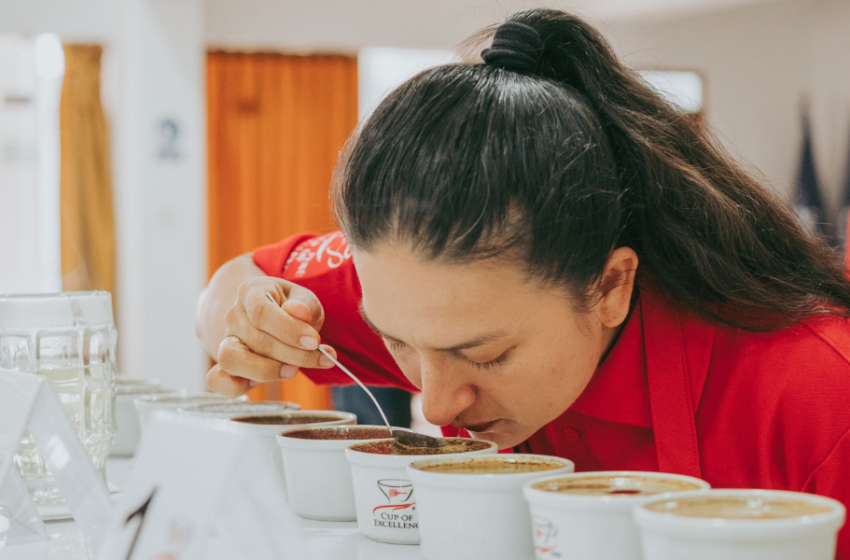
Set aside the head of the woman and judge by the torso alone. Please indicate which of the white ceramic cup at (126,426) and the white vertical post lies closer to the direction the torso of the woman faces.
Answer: the white ceramic cup

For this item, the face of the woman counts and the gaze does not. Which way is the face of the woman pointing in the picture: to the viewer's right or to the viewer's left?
to the viewer's left

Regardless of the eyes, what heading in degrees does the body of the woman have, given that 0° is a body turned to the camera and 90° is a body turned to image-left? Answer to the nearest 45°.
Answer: approximately 45°

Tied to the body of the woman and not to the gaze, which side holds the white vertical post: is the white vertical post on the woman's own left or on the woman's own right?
on the woman's own right
